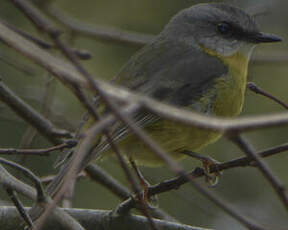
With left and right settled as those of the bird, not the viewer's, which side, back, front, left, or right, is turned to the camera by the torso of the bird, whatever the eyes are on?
right

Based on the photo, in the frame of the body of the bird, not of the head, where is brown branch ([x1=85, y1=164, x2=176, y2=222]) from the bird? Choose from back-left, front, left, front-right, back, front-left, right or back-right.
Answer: back

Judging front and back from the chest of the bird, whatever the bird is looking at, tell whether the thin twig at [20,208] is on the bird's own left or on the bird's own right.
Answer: on the bird's own right

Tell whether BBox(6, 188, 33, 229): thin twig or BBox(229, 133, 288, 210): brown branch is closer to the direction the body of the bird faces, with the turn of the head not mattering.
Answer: the brown branch

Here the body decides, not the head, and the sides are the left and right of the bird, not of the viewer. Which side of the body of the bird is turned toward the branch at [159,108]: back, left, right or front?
right

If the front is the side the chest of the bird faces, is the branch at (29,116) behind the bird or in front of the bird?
behind

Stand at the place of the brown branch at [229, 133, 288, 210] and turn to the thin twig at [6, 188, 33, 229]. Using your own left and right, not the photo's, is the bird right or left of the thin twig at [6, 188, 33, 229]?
right

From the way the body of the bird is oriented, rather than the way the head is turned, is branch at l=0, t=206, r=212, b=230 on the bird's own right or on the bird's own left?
on the bird's own right
